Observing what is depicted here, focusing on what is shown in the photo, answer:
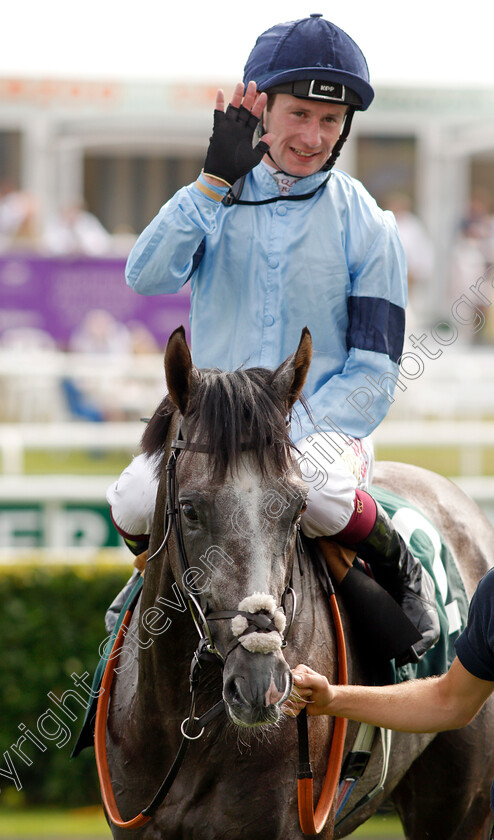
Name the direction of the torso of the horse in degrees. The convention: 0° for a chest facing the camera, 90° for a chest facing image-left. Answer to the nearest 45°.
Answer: approximately 45°

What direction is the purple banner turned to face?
toward the camera

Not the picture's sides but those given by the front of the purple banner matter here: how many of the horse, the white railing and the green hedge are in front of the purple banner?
3

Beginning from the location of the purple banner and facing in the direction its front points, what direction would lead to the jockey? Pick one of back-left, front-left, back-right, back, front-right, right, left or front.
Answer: front

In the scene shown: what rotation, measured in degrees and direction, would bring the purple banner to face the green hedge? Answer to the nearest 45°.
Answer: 0° — it already faces it

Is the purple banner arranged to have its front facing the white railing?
yes

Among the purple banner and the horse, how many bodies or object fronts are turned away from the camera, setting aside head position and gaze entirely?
0

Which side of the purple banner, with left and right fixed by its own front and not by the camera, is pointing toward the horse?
front
